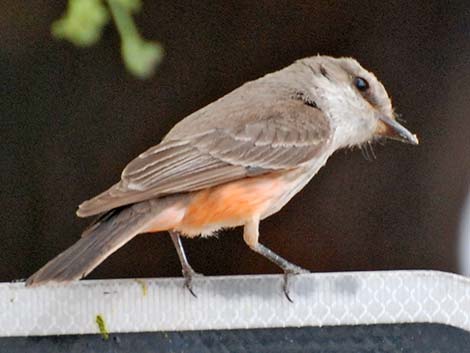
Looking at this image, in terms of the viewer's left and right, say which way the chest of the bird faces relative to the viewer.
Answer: facing to the right of the viewer

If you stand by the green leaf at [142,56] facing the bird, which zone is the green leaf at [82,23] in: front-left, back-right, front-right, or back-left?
back-right

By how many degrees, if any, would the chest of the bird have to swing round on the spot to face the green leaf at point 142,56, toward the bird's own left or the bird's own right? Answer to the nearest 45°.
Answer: approximately 135° to the bird's own left

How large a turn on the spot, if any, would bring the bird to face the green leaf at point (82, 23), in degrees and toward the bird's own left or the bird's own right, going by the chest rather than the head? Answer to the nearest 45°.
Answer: approximately 135° to the bird's own left
